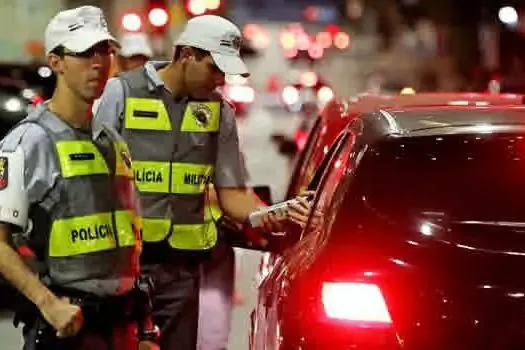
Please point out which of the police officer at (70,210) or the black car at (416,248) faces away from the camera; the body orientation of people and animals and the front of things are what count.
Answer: the black car

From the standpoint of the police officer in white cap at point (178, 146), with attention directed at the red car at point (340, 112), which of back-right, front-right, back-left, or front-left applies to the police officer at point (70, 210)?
back-right

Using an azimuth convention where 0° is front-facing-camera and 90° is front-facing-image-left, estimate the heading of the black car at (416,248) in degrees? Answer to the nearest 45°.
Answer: approximately 180°

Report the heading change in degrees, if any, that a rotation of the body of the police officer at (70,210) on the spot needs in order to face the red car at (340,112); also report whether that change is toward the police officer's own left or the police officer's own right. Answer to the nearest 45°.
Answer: approximately 90° to the police officer's own left

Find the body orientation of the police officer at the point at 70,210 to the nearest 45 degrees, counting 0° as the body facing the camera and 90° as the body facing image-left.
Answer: approximately 315°

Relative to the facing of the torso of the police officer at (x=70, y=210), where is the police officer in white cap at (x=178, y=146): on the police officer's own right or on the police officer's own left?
on the police officer's own left

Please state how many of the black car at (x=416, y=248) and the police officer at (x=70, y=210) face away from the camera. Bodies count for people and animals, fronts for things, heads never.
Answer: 1
